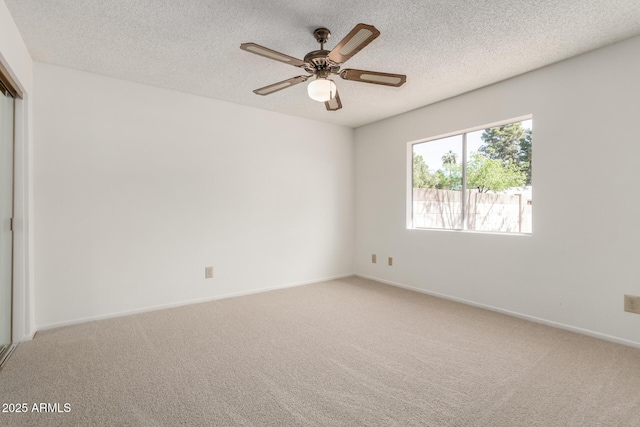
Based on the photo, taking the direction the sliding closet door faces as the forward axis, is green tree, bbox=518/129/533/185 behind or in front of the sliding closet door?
in front

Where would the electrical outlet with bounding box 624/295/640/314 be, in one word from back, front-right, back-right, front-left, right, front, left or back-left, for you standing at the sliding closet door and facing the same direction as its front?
front-right

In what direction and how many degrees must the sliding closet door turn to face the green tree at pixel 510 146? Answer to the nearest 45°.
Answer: approximately 45° to its right

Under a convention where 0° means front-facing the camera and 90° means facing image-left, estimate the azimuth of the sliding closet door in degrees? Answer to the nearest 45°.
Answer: approximately 270°

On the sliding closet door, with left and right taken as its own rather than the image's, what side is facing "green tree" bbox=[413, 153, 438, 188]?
front

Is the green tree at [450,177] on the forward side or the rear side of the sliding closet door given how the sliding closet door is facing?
on the forward side
